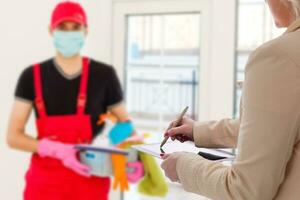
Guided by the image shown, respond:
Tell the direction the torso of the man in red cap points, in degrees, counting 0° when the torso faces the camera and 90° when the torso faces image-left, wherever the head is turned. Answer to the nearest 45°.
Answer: approximately 0°

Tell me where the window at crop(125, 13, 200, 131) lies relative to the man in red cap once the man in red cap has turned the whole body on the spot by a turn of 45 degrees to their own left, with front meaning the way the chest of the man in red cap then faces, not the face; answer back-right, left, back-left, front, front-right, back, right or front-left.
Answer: left

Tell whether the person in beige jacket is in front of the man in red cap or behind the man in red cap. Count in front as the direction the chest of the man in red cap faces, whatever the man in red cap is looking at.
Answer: in front

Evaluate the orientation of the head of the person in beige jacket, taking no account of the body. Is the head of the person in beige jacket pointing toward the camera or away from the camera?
away from the camera
